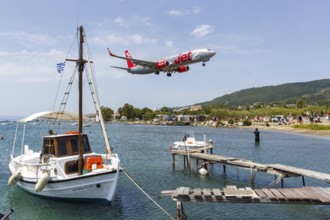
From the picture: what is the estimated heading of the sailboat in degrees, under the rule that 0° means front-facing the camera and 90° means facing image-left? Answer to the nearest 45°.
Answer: approximately 315°

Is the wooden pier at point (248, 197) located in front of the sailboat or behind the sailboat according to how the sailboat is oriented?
in front

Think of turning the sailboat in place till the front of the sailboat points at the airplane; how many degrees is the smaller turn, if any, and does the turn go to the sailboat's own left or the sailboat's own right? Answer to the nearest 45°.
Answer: approximately 90° to the sailboat's own left
